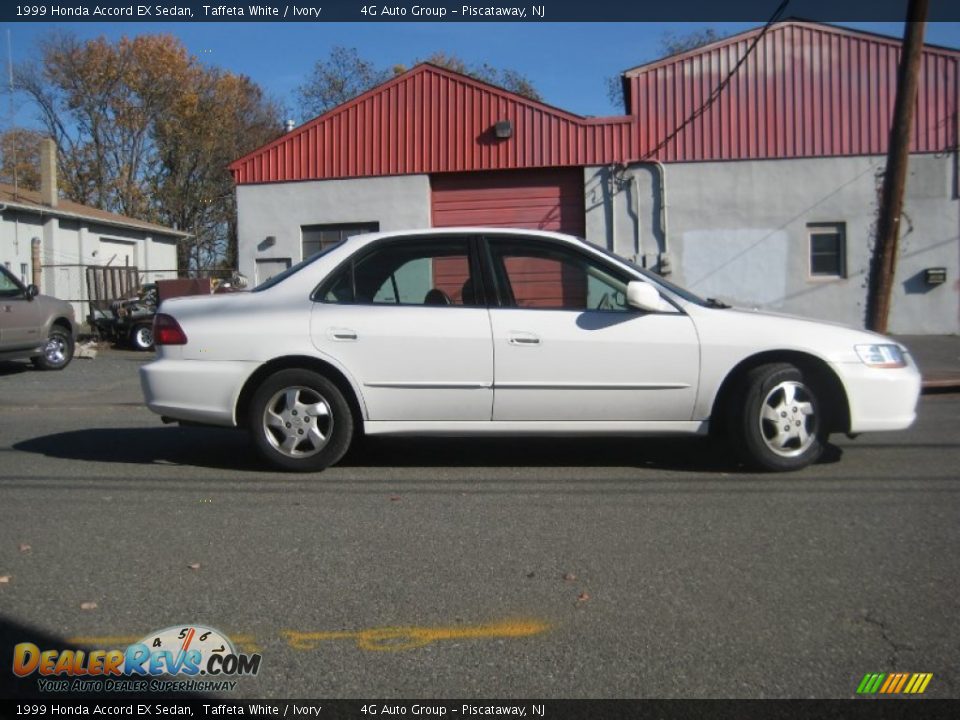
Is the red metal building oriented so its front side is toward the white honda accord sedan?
yes

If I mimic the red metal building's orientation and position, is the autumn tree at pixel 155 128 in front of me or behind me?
behind

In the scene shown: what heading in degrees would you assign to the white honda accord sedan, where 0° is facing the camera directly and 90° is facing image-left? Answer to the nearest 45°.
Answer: approximately 270°

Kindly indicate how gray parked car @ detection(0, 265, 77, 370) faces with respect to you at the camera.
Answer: facing to the right of the viewer

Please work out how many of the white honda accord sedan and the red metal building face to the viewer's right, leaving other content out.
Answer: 1

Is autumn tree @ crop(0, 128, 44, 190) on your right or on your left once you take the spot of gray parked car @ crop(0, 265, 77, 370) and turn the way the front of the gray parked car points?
on your left

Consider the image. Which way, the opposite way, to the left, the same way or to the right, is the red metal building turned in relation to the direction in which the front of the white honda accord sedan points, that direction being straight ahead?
to the right

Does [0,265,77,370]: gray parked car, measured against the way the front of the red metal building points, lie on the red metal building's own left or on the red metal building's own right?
on the red metal building's own right

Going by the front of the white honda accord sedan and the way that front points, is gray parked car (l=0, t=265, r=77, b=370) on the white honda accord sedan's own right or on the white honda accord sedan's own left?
on the white honda accord sedan's own left

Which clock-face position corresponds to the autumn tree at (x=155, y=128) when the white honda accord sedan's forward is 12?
The autumn tree is roughly at 8 o'clock from the white honda accord sedan.
